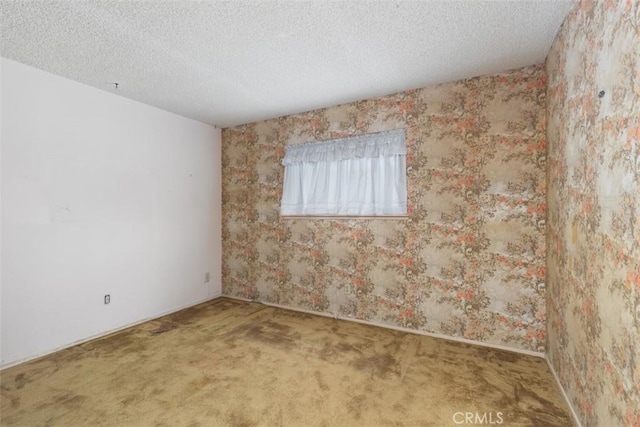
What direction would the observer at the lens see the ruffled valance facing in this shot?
facing the viewer and to the left of the viewer
